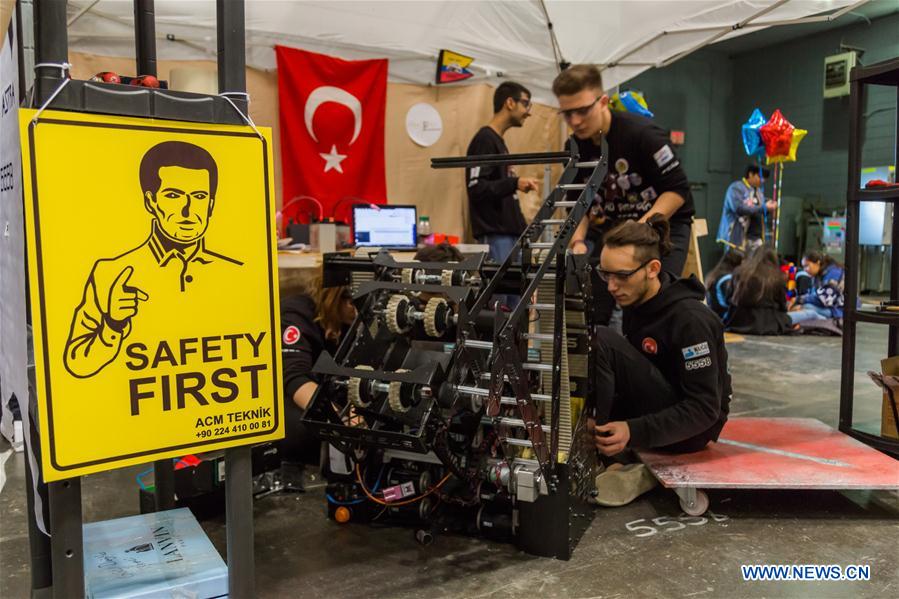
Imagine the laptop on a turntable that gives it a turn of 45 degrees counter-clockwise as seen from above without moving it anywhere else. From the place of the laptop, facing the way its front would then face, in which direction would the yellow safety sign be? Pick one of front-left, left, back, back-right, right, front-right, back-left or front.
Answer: front-right

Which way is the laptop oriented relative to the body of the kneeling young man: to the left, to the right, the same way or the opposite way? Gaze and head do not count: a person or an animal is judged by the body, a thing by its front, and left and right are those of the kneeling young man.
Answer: to the left

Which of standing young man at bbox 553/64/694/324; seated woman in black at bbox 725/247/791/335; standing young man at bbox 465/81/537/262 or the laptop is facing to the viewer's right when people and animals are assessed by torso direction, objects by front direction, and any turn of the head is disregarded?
standing young man at bbox 465/81/537/262

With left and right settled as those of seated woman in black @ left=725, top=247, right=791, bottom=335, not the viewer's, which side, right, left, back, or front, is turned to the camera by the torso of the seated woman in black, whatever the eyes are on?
back

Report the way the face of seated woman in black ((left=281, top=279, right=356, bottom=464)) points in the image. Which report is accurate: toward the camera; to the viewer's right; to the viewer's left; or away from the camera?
to the viewer's right

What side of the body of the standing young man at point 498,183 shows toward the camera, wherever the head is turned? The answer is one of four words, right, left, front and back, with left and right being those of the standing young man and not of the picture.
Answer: right

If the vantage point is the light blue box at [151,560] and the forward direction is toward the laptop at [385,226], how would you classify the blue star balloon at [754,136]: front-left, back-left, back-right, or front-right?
front-right

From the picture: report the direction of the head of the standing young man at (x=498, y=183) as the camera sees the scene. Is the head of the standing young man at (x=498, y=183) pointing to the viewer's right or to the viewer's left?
to the viewer's right

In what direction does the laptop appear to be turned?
toward the camera

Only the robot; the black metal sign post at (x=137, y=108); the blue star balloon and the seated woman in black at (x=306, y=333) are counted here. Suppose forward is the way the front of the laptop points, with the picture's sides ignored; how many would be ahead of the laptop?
3

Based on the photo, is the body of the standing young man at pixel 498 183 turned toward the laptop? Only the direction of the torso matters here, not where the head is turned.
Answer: no

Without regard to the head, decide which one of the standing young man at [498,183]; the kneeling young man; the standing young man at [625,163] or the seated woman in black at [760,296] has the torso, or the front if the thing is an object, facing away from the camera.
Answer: the seated woman in black

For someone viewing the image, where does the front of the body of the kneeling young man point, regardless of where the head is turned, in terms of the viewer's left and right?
facing the viewer and to the left of the viewer

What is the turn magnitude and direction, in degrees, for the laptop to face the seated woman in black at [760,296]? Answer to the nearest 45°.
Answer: approximately 90° to its left

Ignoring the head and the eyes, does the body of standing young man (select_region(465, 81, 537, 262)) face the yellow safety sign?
no

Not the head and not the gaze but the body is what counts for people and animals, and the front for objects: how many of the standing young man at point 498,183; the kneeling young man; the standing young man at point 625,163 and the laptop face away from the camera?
0

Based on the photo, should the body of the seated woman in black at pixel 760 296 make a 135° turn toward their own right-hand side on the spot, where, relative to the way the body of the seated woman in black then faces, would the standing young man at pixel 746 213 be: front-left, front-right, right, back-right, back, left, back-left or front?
back-left
